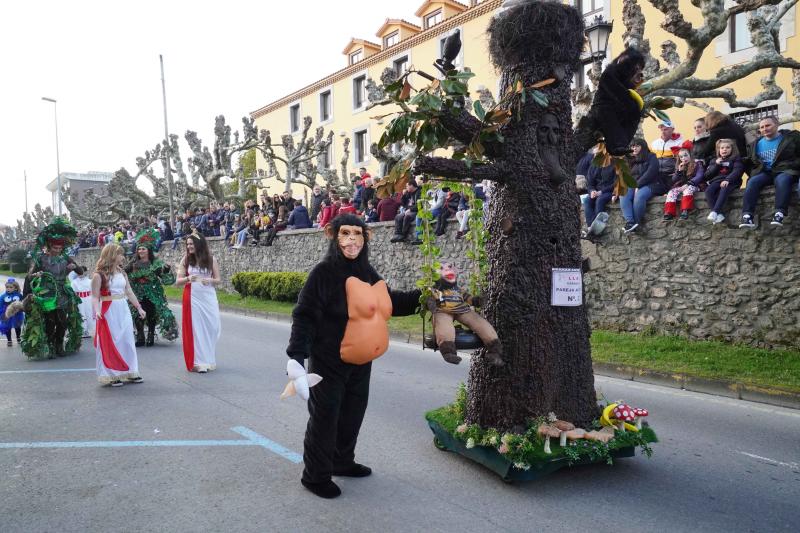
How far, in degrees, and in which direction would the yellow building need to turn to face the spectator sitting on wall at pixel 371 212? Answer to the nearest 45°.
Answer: approximately 45° to its left

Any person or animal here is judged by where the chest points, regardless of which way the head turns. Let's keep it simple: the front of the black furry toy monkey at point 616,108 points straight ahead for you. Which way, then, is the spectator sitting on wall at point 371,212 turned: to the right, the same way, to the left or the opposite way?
to the right

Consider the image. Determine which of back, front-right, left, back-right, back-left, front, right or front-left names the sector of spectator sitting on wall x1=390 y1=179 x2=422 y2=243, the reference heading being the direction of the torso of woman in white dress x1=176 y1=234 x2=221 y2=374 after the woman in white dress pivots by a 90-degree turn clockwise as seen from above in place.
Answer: back-right

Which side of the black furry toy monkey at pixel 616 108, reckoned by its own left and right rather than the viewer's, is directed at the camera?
right

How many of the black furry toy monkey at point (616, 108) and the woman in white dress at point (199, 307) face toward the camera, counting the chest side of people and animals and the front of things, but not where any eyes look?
1
